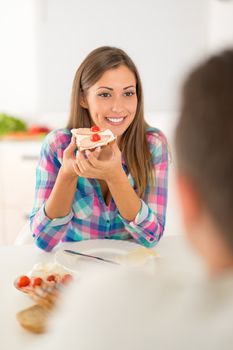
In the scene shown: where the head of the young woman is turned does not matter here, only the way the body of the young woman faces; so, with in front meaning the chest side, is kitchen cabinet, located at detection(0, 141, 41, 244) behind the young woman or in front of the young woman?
behind

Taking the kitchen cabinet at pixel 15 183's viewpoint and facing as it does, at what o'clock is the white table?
The white table is roughly at 12 o'clock from the kitchen cabinet.

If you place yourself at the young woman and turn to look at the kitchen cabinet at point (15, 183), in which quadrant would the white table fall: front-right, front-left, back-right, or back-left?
back-left

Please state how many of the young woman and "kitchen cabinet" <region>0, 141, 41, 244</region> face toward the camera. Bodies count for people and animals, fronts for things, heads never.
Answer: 2

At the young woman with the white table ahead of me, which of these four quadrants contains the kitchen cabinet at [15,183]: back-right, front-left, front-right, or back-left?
back-right

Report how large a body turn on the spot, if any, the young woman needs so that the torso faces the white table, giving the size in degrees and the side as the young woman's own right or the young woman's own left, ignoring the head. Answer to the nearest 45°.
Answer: approximately 45° to the young woman's own right
